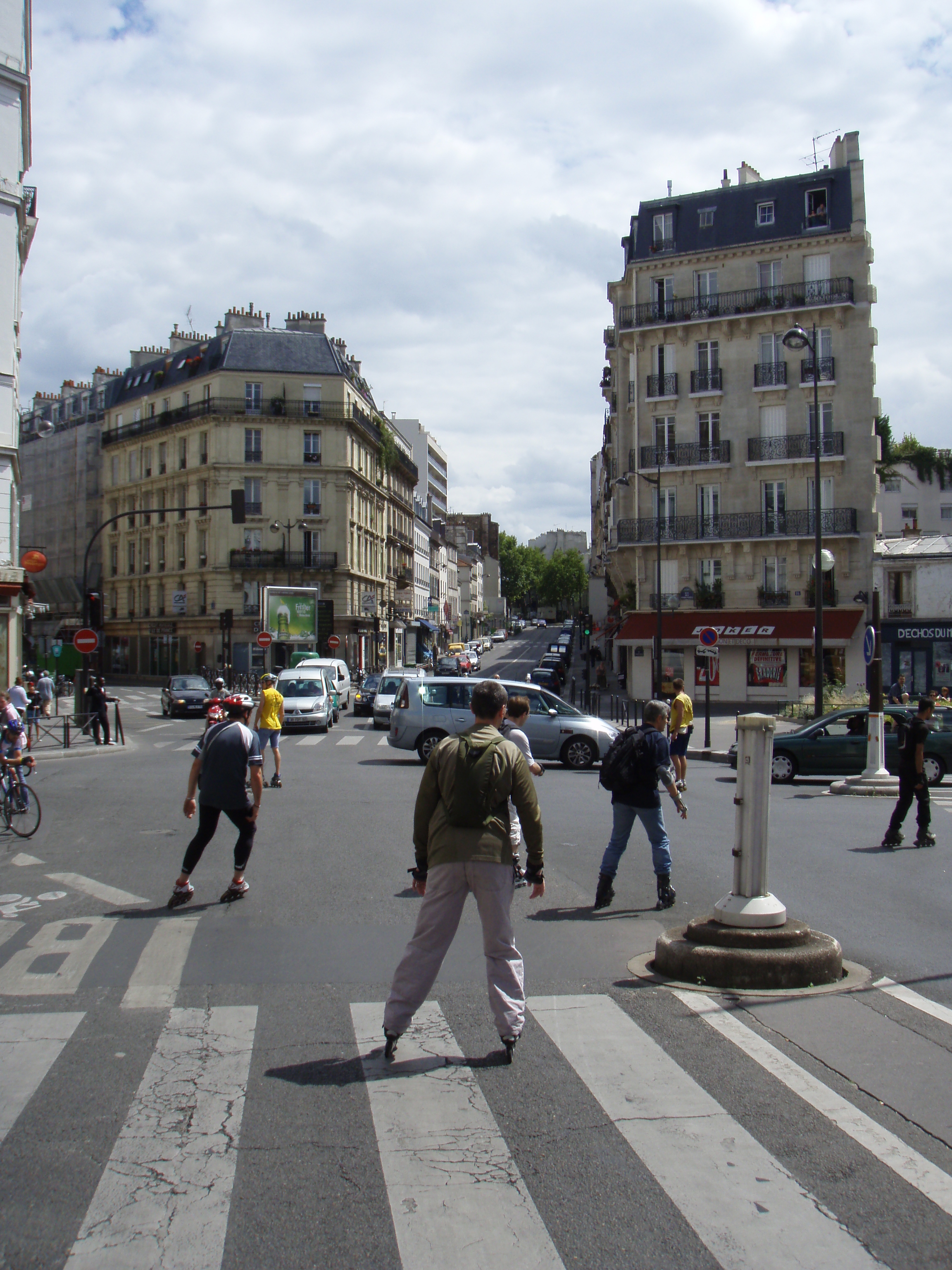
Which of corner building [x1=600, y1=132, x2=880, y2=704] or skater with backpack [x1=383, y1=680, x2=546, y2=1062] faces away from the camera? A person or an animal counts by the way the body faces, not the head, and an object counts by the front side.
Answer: the skater with backpack

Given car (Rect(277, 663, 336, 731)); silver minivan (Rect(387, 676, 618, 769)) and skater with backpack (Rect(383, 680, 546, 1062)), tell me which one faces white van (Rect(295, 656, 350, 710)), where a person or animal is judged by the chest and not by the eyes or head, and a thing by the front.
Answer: the skater with backpack

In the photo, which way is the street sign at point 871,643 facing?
to the viewer's left

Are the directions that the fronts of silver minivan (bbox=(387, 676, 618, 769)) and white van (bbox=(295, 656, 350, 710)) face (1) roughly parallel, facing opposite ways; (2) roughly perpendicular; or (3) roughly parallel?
roughly perpendicular

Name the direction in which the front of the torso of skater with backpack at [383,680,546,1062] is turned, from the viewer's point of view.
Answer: away from the camera

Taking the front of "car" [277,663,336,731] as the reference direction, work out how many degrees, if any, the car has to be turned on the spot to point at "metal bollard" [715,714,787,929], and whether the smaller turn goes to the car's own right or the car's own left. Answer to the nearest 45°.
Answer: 0° — it already faces it

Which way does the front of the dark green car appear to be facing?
to the viewer's left

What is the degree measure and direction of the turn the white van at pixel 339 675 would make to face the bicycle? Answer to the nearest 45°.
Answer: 0° — it already faces it
